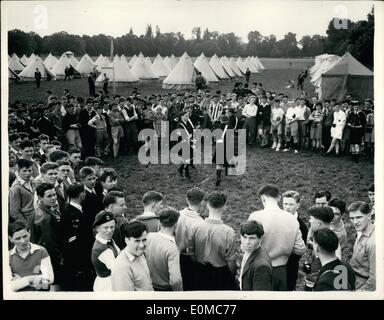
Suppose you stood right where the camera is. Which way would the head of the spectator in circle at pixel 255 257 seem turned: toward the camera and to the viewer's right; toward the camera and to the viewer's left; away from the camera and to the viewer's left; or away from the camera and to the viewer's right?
toward the camera and to the viewer's left

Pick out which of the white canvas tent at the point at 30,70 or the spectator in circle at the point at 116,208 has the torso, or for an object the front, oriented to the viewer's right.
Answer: the spectator in circle

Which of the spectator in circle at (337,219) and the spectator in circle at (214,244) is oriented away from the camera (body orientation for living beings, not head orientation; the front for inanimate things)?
the spectator in circle at (214,244)

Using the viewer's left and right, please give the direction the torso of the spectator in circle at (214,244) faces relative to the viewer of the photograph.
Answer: facing away from the viewer

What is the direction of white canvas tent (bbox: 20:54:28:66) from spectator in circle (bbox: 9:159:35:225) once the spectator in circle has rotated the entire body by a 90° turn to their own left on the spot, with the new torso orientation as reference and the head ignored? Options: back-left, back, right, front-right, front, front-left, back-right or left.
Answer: front-left

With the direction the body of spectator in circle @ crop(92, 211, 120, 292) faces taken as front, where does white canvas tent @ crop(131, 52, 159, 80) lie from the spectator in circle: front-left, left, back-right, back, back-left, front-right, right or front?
back-left

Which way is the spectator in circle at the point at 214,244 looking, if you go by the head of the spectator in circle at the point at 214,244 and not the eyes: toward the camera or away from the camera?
away from the camera

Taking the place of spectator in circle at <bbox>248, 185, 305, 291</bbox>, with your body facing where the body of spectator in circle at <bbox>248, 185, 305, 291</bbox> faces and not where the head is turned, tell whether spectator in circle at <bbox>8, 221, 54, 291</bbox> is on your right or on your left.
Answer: on your left

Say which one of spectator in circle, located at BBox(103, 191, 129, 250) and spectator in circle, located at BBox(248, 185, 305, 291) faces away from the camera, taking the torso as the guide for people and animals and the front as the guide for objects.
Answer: spectator in circle, located at BBox(248, 185, 305, 291)

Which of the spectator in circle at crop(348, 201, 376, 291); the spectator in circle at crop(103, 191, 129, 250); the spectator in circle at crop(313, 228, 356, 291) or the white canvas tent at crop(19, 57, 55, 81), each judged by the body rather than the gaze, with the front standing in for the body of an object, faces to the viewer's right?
the spectator in circle at crop(103, 191, 129, 250)

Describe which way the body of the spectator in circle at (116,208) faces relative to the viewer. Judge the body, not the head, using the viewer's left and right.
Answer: facing to the right of the viewer

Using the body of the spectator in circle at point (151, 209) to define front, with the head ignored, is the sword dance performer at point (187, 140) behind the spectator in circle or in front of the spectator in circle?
in front

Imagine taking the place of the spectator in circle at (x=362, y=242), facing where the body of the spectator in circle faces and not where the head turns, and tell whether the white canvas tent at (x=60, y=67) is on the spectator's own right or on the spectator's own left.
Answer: on the spectator's own right

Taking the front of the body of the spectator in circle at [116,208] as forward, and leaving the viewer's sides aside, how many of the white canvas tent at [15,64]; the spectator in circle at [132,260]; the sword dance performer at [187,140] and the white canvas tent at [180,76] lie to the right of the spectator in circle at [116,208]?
1

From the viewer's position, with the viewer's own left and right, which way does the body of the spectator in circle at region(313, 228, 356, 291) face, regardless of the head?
facing away from the viewer and to the left of the viewer

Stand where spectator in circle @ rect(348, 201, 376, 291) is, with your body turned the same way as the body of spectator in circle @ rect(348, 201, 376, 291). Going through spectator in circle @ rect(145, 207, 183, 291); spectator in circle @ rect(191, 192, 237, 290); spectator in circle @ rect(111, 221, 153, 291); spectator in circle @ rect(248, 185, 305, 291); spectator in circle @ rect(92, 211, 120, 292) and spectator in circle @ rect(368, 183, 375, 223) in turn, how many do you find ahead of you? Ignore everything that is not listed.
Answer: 5
